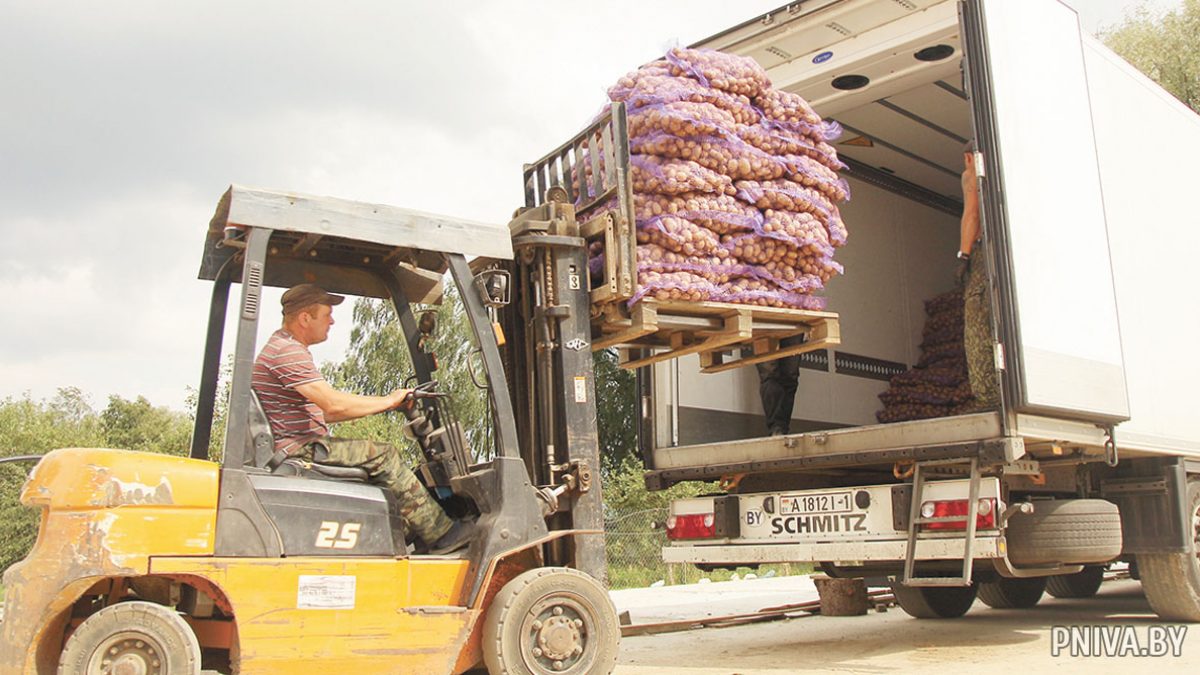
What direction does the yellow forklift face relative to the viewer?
to the viewer's right

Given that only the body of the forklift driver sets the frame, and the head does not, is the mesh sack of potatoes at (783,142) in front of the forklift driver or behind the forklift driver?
in front

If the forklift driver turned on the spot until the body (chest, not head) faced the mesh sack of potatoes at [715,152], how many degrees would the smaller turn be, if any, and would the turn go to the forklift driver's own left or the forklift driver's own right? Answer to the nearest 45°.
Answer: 0° — they already face it

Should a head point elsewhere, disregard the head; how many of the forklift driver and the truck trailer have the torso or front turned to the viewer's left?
0

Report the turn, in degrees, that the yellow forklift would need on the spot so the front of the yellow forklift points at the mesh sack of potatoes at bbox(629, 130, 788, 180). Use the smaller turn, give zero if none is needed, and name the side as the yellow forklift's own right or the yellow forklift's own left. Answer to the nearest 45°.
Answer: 0° — it already faces it

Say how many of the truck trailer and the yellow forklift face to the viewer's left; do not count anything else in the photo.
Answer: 0

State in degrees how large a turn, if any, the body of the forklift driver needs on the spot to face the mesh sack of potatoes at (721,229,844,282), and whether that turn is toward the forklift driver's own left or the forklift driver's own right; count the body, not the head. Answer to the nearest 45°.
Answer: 0° — they already face it

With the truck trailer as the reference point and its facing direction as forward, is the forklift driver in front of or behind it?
behind

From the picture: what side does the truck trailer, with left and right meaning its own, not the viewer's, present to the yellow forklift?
back

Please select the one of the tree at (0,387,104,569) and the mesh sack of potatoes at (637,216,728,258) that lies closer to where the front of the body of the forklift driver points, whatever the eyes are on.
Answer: the mesh sack of potatoes

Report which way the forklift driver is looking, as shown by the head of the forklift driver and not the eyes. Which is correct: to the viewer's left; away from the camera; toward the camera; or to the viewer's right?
to the viewer's right

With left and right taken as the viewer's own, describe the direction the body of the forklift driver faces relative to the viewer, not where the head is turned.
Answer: facing to the right of the viewer

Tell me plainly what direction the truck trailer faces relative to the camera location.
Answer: facing away from the viewer and to the right of the viewer

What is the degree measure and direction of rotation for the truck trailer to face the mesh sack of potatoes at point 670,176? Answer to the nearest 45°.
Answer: approximately 180°

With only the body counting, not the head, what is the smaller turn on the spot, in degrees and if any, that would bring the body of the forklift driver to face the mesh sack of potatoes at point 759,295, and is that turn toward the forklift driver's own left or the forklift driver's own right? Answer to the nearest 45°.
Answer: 0° — they already face it

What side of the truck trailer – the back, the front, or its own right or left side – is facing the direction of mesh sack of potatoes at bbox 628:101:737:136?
back
